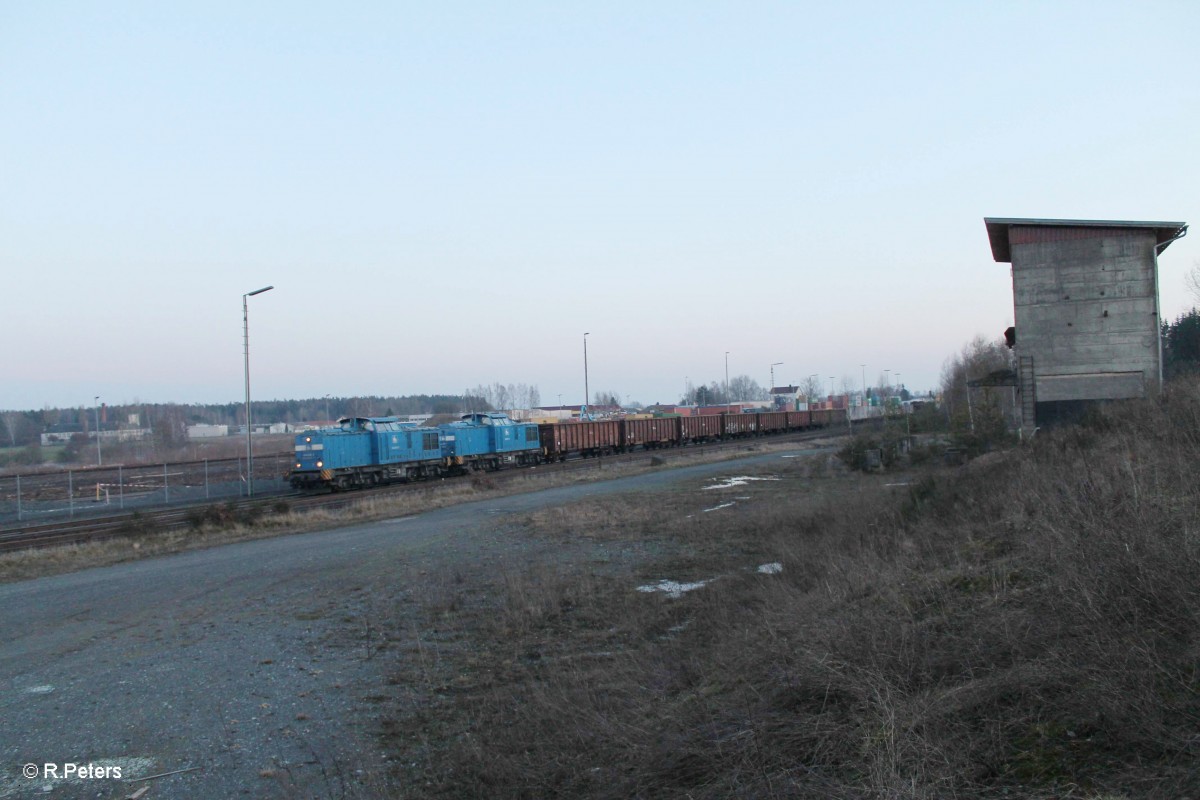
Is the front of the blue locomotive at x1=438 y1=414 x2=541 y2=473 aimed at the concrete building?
no

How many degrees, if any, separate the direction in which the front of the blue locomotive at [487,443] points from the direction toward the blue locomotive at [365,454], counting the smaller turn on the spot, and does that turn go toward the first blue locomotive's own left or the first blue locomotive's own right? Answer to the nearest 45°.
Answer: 0° — it already faces it

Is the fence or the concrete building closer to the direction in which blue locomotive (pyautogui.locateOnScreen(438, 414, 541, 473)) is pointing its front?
the fence

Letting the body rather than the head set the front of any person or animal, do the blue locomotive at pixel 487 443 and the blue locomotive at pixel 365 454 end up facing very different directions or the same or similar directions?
same or similar directions

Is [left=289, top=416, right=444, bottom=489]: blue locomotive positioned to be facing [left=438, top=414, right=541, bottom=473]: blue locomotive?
no

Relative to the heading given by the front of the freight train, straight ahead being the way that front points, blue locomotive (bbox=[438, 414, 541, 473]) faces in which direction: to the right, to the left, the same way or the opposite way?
the same way

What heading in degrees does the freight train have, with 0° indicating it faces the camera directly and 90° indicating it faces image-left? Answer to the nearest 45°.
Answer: approximately 45°

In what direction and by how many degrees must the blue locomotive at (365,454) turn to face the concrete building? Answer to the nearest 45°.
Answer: approximately 90° to its left

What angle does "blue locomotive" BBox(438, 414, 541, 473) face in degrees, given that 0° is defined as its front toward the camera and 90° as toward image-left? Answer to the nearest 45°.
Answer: approximately 45°

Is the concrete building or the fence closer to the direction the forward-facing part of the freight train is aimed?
the fence

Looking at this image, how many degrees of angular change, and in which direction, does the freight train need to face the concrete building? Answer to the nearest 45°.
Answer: approximately 90° to its left

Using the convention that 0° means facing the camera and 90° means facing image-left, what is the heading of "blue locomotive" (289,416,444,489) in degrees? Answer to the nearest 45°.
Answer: approximately 45°

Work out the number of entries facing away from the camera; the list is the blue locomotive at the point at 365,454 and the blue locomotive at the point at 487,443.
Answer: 0
